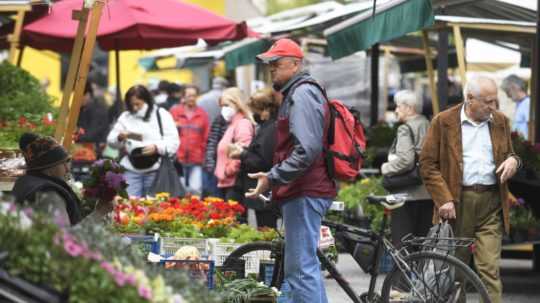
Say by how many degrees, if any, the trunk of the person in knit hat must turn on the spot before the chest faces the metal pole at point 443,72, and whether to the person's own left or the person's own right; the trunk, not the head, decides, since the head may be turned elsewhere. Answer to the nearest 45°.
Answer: approximately 45° to the person's own left

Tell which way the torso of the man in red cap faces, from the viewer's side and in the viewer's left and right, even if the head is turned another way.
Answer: facing to the left of the viewer

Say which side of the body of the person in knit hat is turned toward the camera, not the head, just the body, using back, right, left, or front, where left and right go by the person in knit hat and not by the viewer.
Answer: right

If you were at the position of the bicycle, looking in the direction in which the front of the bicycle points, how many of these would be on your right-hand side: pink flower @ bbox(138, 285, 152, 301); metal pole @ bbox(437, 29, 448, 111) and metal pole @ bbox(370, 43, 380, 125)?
2

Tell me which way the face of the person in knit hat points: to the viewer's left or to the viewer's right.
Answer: to the viewer's right

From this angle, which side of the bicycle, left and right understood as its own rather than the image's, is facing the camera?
left

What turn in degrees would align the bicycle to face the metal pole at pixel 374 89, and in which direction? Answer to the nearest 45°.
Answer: approximately 90° to its right

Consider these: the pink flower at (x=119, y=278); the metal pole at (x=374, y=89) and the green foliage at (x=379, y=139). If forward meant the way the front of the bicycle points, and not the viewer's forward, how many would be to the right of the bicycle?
2

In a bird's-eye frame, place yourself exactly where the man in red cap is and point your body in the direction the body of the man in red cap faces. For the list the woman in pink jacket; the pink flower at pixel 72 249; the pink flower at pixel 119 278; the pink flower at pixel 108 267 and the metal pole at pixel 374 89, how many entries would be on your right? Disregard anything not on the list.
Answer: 2

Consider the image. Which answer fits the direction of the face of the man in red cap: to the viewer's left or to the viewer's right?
to the viewer's left

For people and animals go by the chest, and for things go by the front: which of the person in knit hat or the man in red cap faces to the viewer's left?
the man in red cap

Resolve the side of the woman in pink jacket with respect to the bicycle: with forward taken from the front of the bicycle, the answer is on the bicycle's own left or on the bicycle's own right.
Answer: on the bicycle's own right
